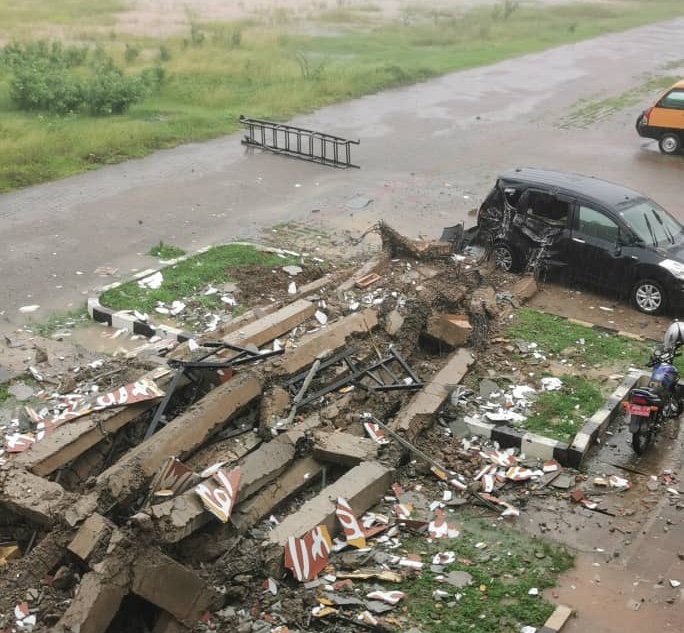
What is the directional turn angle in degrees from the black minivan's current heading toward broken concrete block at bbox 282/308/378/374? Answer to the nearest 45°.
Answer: approximately 90° to its right

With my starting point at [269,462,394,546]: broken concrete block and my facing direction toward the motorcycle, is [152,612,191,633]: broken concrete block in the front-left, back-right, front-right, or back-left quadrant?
back-right

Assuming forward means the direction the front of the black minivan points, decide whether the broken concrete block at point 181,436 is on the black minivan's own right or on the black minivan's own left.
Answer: on the black minivan's own right

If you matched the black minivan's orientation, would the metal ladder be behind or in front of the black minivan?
behind

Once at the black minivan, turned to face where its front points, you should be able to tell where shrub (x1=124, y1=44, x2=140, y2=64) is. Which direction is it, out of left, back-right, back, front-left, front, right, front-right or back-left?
back

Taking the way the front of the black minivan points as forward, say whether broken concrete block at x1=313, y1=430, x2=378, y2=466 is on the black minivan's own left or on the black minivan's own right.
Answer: on the black minivan's own right

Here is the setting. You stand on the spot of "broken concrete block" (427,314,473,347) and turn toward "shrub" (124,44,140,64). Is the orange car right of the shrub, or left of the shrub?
right

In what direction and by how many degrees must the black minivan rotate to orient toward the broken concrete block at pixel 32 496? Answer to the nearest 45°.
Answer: approximately 90° to its right

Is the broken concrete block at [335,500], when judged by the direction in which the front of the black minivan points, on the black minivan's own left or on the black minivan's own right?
on the black minivan's own right

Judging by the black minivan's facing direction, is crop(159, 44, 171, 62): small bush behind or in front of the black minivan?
behind

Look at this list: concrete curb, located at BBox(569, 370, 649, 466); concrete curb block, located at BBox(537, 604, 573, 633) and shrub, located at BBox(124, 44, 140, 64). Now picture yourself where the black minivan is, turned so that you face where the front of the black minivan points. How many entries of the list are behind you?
1

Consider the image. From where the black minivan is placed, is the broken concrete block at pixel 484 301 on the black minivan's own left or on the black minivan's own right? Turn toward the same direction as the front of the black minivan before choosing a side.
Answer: on the black minivan's own right

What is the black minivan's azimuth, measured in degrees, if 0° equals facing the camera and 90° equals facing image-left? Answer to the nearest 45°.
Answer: approximately 315°
